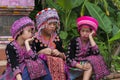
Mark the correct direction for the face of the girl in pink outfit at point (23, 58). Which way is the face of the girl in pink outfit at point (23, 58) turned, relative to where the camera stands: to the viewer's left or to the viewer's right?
to the viewer's right

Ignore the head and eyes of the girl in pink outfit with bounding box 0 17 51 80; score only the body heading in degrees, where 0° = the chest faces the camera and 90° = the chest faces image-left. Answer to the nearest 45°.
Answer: approximately 315°

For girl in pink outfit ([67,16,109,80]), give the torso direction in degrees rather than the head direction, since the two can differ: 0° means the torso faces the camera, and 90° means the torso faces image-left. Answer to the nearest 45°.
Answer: approximately 0°

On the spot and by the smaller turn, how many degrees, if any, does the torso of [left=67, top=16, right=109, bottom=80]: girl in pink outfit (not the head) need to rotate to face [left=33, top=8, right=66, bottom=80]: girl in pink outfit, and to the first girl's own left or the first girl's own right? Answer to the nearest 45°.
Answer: approximately 45° to the first girl's own right
